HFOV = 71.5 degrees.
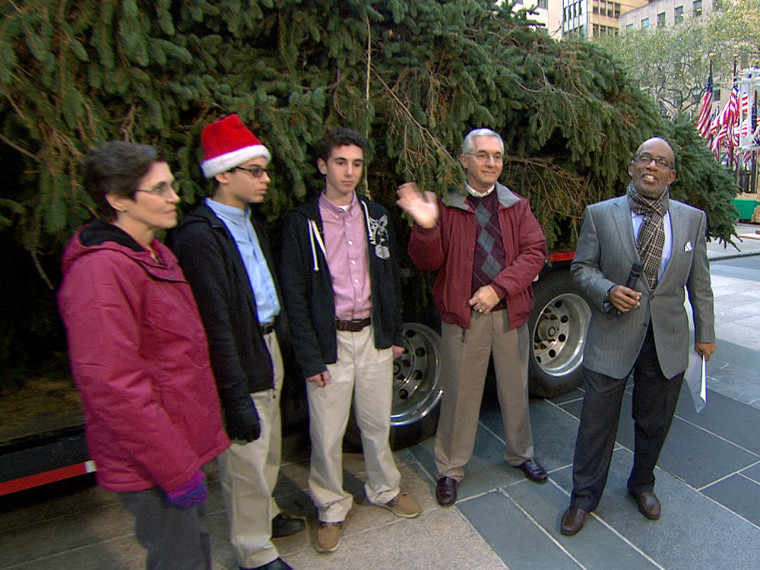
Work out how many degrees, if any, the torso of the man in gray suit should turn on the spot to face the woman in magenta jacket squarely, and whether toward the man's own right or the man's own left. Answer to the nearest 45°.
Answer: approximately 45° to the man's own right

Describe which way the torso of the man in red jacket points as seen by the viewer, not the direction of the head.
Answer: toward the camera

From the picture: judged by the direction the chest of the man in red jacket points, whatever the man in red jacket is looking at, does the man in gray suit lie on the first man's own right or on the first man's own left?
on the first man's own left

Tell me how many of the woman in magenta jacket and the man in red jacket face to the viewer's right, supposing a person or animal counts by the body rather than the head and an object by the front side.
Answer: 1

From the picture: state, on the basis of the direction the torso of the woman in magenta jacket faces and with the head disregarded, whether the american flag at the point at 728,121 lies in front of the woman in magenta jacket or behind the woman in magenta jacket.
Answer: in front

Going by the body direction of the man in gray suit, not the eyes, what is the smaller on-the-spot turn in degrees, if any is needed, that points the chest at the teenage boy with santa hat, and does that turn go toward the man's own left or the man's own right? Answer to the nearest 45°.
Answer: approximately 45° to the man's own right

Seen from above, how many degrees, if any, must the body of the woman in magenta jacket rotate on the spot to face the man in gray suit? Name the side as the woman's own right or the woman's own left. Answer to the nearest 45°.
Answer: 0° — they already face them

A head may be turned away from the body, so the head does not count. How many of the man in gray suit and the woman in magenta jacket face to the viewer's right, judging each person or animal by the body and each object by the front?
1

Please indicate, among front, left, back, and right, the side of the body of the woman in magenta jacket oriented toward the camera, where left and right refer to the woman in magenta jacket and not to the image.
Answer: right

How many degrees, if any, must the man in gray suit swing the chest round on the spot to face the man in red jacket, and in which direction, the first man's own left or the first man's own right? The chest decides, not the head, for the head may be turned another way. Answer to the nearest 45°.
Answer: approximately 90° to the first man's own right

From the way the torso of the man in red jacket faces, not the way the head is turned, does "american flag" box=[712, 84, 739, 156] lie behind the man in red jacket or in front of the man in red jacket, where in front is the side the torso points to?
behind

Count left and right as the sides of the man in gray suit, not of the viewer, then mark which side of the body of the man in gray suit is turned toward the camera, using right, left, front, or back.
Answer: front

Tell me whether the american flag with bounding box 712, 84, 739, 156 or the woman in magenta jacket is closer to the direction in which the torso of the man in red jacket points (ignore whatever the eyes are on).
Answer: the woman in magenta jacket

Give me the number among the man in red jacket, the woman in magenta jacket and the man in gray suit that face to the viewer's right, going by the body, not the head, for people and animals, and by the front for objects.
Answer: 1
